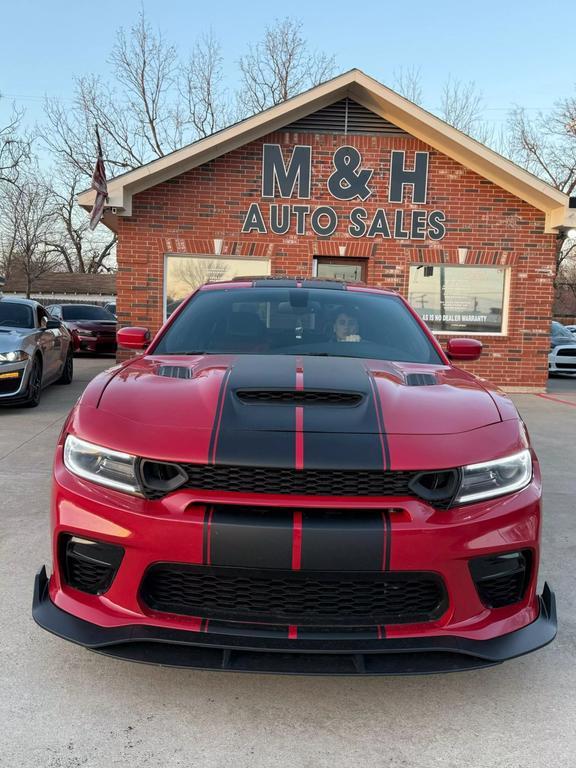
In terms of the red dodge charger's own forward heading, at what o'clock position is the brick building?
The brick building is roughly at 6 o'clock from the red dodge charger.

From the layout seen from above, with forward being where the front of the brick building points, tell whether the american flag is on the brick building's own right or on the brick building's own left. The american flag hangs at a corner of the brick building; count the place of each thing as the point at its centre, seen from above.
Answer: on the brick building's own right

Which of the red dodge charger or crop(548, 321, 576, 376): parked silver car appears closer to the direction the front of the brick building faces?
the red dodge charger

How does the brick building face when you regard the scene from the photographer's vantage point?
facing the viewer

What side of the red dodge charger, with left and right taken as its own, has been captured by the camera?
front

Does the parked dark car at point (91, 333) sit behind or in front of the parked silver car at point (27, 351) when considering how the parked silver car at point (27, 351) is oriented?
behind

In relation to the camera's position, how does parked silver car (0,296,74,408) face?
facing the viewer and to the left of the viewer

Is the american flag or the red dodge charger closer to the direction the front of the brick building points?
the red dodge charger

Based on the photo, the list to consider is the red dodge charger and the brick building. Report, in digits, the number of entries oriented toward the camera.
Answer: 2

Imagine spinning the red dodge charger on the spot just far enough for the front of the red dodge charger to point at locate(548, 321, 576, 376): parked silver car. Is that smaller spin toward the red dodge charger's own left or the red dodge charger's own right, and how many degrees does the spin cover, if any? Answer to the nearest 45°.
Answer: approximately 135° to the red dodge charger's own left
